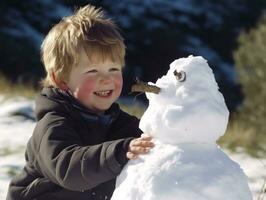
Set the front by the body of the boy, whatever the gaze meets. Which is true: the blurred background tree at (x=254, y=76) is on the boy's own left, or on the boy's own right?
on the boy's own left

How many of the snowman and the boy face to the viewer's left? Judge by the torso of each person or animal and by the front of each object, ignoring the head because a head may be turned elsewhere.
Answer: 1

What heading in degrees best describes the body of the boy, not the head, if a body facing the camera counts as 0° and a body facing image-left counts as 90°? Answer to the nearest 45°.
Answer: approximately 315°

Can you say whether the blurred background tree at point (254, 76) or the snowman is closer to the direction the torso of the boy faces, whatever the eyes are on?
the snowman

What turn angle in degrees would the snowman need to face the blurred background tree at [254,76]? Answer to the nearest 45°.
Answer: approximately 90° to its right

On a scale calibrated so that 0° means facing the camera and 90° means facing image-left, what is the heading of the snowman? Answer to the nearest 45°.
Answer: approximately 90°
